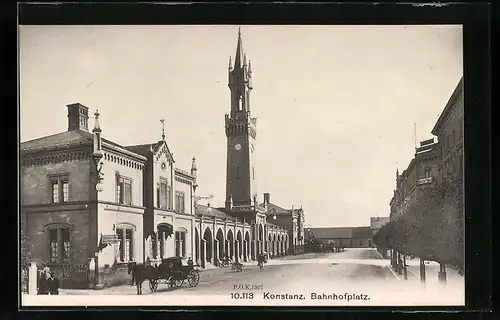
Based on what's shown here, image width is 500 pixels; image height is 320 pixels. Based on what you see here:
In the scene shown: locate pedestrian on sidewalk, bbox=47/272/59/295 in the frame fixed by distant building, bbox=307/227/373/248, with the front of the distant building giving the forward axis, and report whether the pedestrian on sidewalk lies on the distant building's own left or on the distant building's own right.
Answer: on the distant building's own right

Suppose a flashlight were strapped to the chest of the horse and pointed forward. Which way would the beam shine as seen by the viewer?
to the viewer's left

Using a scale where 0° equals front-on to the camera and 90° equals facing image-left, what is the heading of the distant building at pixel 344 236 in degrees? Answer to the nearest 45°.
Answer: approximately 0°

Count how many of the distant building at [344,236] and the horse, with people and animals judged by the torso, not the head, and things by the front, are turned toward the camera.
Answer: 1

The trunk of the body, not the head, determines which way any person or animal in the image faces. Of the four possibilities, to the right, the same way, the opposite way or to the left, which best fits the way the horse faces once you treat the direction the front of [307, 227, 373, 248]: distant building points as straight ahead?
to the right

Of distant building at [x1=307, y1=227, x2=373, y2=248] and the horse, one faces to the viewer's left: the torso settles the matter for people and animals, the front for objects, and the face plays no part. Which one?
the horse
